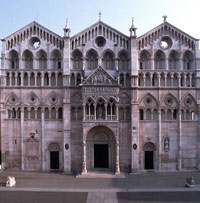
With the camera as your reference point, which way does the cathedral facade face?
facing the viewer
